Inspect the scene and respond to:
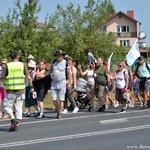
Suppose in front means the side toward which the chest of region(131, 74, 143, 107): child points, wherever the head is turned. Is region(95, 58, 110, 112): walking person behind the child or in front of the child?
in front

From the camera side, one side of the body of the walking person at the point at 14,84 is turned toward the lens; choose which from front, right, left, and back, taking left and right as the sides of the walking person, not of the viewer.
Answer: back

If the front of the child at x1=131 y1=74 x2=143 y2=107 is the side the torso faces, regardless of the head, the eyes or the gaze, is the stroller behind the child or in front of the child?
in front

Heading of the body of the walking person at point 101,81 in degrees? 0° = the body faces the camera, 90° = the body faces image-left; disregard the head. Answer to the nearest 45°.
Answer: approximately 45°

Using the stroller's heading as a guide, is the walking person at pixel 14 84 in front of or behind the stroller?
in front

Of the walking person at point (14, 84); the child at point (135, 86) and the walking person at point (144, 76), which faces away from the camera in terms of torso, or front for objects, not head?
the walking person at point (14, 84)

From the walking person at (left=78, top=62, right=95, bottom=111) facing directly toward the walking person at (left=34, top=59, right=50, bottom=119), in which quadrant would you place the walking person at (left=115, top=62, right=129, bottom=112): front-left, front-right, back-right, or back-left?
back-left

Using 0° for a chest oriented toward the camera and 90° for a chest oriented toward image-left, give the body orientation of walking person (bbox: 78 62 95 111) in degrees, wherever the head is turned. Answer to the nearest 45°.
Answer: approximately 45°
